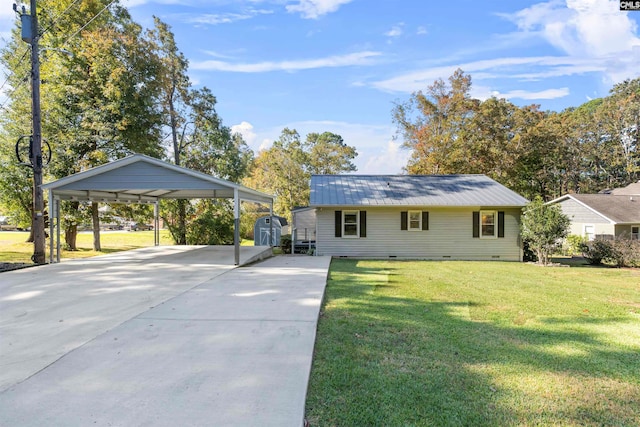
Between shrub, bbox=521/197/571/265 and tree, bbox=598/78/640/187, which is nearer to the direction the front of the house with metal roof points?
the shrub

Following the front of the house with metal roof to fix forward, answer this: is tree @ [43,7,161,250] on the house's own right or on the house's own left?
on the house's own right

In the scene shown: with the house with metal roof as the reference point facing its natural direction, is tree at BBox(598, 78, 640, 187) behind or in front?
behind

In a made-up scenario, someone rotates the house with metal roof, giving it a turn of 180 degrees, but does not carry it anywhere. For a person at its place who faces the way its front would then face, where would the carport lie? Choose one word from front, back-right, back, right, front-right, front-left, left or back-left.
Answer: back-left

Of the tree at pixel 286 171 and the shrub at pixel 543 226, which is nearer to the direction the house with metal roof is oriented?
the shrub

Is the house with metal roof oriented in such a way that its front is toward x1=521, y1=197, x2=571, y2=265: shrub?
no

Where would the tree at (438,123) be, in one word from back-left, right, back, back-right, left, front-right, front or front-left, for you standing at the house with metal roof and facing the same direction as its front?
back

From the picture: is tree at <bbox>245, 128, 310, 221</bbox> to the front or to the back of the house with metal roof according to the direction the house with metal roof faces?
to the back

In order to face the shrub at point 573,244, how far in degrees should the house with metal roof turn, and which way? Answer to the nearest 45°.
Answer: approximately 135° to its left

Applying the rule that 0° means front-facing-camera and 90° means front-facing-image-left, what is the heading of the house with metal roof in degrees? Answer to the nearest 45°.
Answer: approximately 0°

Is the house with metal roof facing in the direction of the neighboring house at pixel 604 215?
no
